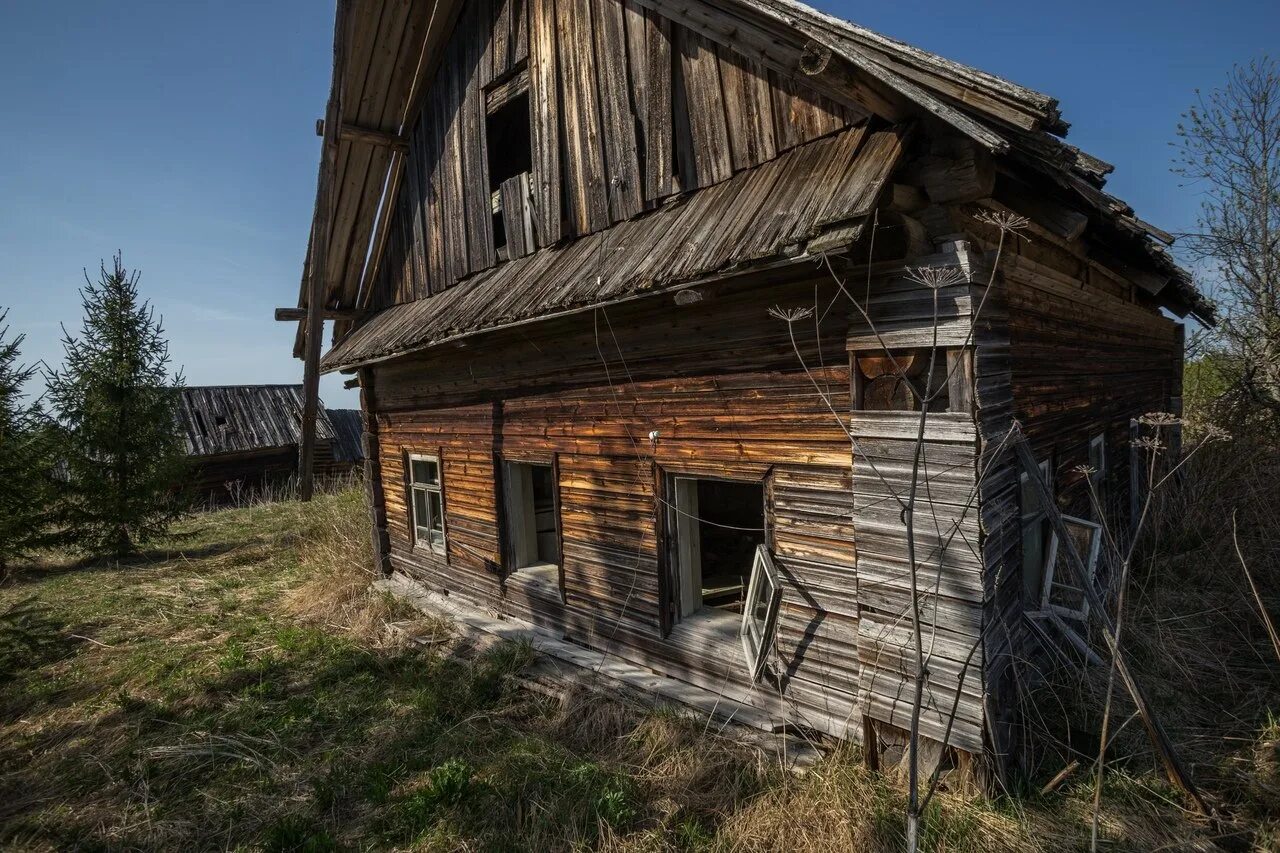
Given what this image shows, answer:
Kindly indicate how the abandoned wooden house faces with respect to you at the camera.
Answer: facing the viewer and to the left of the viewer

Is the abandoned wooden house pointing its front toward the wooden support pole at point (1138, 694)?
no

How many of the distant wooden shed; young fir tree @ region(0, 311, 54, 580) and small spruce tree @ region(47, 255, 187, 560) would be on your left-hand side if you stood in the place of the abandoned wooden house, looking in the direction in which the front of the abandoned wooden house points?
0

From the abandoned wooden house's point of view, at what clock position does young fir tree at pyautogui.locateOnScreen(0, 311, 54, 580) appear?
The young fir tree is roughly at 2 o'clock from the abandoned wooden house.

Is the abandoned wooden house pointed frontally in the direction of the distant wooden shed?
no

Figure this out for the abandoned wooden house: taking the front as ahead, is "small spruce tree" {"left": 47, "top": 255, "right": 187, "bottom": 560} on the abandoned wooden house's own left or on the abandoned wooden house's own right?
on the abandoned wooden house's own right
